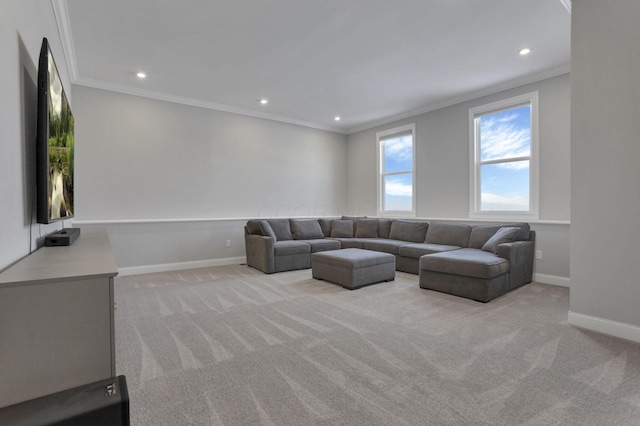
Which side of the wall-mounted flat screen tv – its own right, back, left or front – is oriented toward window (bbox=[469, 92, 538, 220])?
front

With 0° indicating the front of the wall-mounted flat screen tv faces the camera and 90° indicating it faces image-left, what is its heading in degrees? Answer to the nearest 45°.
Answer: approximately 270°

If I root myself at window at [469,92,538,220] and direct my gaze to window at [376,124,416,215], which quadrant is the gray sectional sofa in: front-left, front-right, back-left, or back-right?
front-left

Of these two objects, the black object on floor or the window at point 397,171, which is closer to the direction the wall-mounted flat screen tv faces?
the window

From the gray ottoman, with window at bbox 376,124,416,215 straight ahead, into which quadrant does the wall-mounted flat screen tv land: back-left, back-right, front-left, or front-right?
back-left

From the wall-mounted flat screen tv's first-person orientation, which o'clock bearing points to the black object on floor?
The black object on floor is roughly at 3 o'clock from the wall-mounted flat screen tv.

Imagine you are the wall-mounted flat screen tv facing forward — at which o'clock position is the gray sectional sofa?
The gray sectional sofa is roughly at 12 o'clock from the wall-mounted flat screen tv.

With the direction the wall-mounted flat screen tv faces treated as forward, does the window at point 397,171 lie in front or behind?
in front

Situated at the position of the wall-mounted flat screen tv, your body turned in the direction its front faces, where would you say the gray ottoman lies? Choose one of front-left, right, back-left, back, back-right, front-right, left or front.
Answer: front

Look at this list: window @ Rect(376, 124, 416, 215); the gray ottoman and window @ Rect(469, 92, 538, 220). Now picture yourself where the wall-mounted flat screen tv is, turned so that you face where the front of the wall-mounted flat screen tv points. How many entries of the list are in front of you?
3
